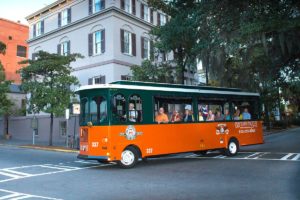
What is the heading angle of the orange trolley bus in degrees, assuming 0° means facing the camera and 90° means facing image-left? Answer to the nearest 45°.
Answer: approximately 45°

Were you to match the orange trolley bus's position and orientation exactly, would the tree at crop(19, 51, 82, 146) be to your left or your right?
on your right

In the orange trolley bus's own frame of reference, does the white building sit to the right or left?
on its right
